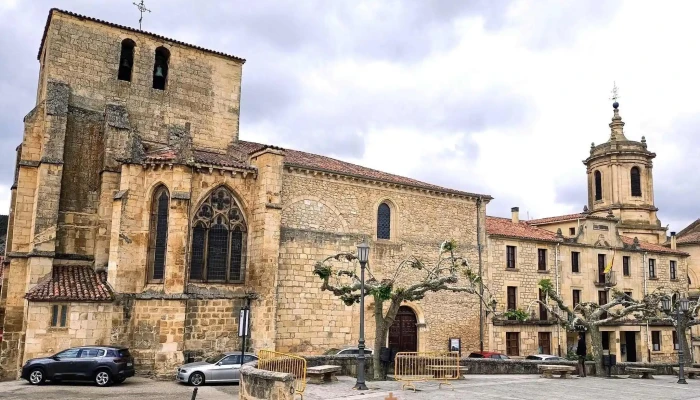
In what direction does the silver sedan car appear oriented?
to the viewer's left

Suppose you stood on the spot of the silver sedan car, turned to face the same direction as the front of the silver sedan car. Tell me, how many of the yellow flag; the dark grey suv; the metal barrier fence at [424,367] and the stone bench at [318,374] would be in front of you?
1

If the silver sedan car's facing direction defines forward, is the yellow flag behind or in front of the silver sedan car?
behind

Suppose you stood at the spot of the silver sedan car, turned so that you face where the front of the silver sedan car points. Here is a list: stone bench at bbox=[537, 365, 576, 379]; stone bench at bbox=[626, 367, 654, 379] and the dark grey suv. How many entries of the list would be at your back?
2

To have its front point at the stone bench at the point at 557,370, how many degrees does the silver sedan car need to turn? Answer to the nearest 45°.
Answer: approximately 180°

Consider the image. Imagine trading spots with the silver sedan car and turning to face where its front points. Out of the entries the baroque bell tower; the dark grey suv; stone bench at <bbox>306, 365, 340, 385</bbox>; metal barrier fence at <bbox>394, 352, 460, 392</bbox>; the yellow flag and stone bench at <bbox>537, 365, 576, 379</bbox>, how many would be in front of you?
1

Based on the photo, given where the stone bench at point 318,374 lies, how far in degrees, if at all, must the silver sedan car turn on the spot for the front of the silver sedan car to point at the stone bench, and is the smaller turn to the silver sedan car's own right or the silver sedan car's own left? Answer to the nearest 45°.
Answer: approximately 135° to the silver sedan car's own left

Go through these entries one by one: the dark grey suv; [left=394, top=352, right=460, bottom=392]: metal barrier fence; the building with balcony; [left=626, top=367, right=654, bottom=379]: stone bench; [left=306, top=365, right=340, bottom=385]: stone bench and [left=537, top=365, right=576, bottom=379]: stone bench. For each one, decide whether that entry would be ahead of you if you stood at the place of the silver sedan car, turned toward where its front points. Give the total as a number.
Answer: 1

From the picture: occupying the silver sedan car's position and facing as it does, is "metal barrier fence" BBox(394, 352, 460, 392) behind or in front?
behind

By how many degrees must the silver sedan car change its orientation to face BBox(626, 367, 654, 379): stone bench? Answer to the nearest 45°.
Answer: approximately 180°

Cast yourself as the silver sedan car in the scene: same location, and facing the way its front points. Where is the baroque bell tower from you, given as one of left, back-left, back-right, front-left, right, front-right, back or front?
back-right
